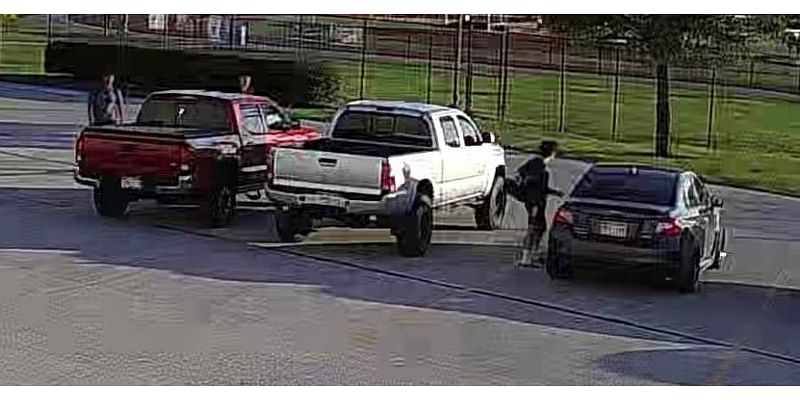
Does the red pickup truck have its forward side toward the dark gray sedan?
no

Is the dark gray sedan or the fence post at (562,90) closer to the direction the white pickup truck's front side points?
the fence post

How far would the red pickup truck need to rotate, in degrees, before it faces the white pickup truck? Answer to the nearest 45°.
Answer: approximately 90° to its right

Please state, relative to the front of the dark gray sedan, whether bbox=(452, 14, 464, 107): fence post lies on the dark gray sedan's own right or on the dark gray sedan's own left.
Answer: on the dark gray sedan's own left

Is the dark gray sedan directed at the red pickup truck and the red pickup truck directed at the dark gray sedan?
no

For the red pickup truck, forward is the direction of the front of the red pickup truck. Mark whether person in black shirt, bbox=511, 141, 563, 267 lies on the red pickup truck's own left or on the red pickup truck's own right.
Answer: on the red pickup truck's own right

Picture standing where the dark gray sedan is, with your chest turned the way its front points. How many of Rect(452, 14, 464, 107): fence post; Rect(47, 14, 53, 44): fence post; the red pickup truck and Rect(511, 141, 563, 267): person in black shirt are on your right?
0

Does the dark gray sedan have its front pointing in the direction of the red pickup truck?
no

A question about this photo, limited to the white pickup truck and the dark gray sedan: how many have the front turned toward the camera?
0

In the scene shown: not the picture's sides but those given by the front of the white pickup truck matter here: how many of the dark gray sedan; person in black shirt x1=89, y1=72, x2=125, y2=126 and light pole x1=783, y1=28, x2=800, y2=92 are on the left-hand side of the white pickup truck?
1

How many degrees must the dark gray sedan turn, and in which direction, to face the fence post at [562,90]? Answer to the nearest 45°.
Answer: approximately 45° to its left

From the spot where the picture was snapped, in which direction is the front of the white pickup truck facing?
facing away from the viewer and to the right of the viewer

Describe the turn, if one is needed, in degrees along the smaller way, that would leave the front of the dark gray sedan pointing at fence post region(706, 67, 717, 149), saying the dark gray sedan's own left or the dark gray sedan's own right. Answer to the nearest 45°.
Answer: approximately 45° to the dark gray sedan's own left

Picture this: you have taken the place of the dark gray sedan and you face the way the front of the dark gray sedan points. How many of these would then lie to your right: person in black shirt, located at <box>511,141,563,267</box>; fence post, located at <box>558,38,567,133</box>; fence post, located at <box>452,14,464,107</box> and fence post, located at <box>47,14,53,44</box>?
0

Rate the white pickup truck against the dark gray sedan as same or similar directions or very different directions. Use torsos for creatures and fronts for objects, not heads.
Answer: same or similar directions

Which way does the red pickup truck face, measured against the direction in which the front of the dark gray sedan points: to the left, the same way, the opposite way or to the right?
the same way

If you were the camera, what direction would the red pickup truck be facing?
facing away from the viewer and to the right of the viewer

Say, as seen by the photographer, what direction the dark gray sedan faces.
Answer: facing away from the viewer and to the right of the viewer
